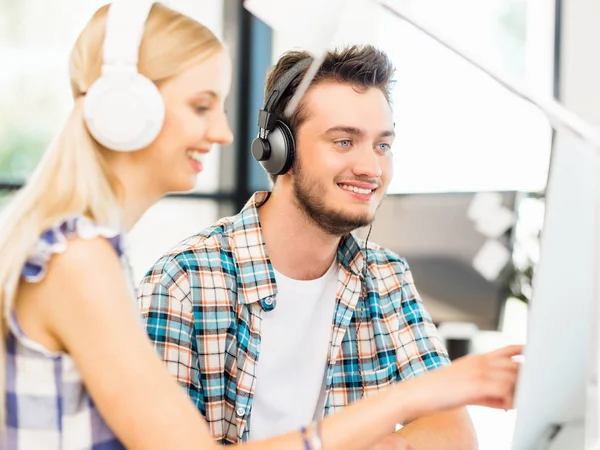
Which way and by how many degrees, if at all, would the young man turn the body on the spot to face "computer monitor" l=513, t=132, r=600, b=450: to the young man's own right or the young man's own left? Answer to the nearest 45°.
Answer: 0° — they already face it

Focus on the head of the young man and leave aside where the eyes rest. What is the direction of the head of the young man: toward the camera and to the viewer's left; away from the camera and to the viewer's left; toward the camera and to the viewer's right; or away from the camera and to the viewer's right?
toward the camera and to the viewer's right

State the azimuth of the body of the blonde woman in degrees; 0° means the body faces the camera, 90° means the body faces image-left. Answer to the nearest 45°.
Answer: approximately 270°

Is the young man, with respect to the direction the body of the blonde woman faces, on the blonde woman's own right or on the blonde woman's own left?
on the blonde woman's own left

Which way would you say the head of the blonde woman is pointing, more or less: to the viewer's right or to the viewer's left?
to the viewer's right
